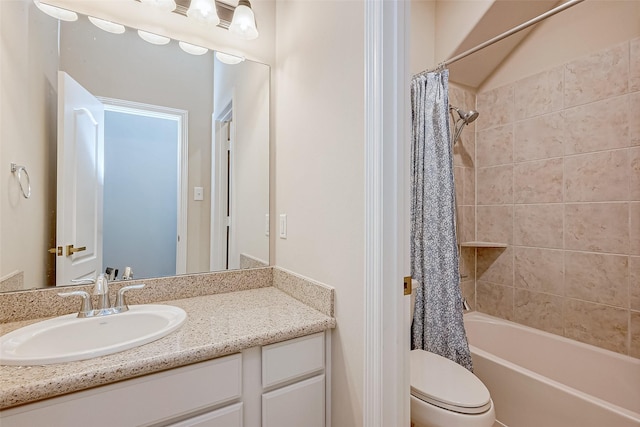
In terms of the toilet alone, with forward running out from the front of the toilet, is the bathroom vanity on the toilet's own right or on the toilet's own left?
on the toilet's own right

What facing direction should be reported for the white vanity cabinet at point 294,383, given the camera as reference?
facing the viewer and to the right of the viewer

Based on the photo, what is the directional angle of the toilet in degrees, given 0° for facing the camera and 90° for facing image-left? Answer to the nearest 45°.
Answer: approximately 315°

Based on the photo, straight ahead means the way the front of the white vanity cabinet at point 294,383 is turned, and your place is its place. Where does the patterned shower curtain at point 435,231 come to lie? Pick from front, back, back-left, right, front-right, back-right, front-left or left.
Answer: left

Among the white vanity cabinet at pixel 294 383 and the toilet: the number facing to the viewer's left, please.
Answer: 0

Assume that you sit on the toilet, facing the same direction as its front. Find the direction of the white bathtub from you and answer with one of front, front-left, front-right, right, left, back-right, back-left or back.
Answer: left
